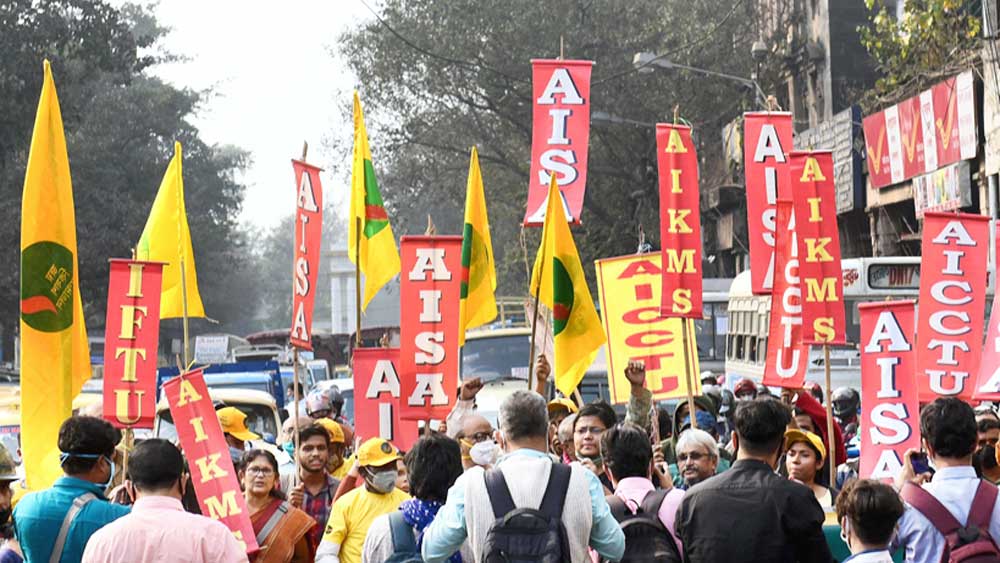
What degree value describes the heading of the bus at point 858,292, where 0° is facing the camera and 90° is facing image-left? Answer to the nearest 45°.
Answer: approximately 315°

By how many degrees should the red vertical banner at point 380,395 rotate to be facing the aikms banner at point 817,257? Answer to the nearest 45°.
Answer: approximately 90° to its left

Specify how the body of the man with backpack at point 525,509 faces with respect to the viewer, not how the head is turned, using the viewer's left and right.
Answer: facing away from the viewer

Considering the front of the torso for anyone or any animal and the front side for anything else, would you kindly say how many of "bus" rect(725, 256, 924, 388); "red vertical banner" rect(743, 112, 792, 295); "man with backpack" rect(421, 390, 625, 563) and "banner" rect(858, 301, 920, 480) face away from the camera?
1

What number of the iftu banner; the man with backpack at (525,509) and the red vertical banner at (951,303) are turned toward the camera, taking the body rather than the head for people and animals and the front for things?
2

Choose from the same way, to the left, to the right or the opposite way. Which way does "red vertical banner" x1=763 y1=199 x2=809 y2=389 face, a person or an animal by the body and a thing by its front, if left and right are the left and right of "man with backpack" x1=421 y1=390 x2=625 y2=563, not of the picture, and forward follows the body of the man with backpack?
the opposite way

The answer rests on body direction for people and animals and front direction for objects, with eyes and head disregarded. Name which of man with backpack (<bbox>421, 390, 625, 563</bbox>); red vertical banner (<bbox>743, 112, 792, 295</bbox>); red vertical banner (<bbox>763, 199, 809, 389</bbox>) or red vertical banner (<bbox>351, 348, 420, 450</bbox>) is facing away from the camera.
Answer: the man with backpack

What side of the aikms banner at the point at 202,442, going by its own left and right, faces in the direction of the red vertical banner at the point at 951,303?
left

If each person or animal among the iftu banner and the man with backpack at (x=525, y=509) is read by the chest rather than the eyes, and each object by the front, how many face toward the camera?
1

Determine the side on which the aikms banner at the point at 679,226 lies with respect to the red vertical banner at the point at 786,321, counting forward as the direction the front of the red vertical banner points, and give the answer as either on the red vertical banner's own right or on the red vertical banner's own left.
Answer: on the red vertical banner's own right

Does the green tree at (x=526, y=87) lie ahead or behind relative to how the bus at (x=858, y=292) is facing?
behind
